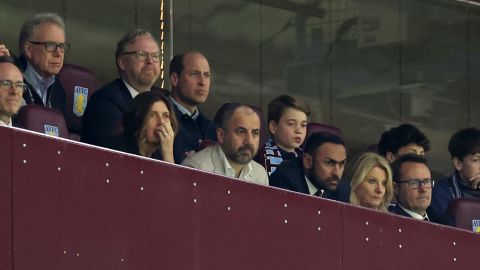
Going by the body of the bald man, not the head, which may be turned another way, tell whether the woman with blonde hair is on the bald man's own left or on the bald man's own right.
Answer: on the bald man's own left

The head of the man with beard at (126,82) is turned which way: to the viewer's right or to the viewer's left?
to the viewer's right

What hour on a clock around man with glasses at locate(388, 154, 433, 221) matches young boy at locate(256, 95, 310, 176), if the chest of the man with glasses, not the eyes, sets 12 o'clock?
The young boy is roughly at 4 o'clock from the man with glasses.

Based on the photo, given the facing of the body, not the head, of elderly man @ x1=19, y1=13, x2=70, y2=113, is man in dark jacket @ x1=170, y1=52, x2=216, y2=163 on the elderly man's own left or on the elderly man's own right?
on the elderly man's own left

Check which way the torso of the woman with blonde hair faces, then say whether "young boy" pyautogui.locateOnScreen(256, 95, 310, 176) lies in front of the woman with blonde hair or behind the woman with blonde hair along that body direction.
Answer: behind

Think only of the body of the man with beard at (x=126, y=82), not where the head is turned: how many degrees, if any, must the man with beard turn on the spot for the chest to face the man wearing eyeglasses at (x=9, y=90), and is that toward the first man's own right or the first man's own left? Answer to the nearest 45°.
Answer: approximately 90° to the first man's own right
